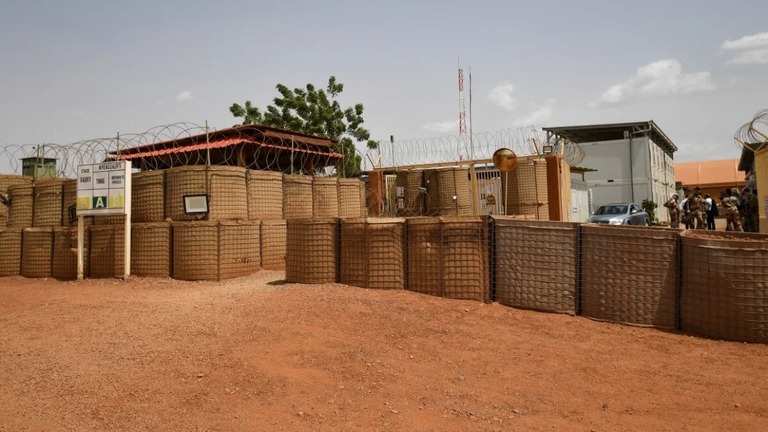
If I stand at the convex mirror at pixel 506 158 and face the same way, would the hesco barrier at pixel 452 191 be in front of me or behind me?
behind

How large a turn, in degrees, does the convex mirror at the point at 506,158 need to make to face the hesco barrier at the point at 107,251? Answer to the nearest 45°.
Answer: approximately 90° to its right

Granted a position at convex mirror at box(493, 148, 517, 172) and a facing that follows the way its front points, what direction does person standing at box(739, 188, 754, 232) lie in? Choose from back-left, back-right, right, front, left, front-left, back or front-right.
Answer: back-left

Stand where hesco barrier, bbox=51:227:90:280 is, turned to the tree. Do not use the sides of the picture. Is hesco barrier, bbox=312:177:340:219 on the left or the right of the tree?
right

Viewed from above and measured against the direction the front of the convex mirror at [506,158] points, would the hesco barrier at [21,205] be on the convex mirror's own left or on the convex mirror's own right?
on the convex mirror's own right

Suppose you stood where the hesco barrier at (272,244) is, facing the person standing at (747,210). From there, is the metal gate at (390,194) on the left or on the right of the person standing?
left

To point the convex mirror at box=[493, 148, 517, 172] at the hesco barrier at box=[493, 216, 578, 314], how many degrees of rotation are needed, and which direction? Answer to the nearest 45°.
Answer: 0° — it already faces it

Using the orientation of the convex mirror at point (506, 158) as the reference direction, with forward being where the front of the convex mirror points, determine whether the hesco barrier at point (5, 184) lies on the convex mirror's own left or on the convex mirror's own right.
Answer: on the convex mirror's own right

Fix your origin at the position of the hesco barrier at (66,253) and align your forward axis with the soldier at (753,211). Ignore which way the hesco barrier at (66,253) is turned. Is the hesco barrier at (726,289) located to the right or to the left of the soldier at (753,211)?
right

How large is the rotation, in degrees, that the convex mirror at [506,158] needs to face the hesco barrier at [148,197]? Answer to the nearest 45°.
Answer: approximately 90° to its right

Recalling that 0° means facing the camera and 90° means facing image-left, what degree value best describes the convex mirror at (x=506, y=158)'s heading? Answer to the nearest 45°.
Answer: approximately 0°
